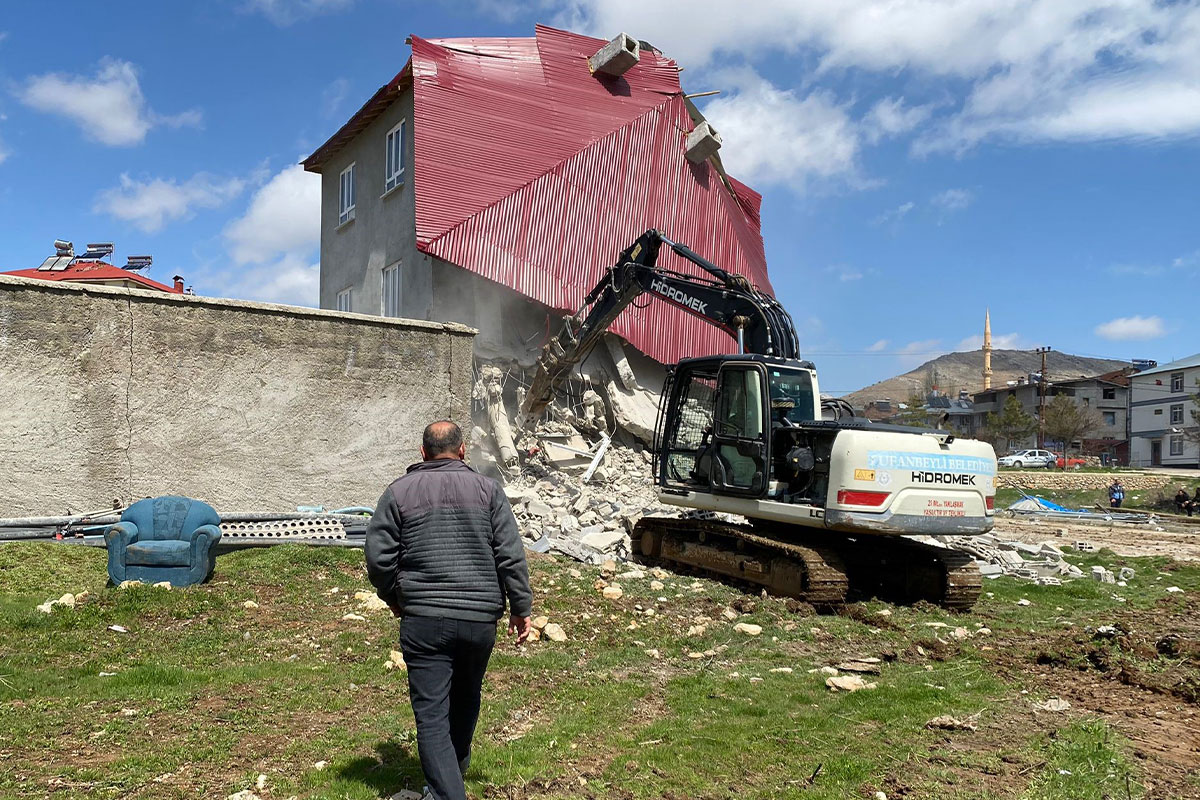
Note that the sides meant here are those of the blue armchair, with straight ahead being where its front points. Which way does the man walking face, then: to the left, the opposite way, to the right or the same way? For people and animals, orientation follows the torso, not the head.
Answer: the opposite way

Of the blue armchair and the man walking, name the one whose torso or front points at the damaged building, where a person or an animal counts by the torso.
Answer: the man walking

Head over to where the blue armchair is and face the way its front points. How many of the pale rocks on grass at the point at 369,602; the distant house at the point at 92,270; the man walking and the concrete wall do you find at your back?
2

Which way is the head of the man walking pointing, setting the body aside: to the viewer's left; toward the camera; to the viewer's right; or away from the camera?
away from the camera

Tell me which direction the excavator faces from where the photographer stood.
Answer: facing away from the viewer and to the left of the viewer

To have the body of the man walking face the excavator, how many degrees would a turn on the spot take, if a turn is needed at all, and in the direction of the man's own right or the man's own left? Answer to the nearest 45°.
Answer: approximately 45° to the man's own right

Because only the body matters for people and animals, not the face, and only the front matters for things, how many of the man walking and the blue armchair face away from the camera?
1

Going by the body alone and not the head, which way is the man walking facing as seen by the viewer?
away from the camera

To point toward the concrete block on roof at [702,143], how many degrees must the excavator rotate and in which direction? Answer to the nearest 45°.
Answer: approximately 45° to its right

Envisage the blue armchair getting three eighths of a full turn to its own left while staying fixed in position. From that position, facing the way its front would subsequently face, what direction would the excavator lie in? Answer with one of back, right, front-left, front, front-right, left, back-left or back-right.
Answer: front-right

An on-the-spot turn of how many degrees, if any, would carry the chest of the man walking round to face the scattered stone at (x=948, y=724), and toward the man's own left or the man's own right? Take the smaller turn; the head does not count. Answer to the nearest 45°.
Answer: approximately 90° to the man's own right

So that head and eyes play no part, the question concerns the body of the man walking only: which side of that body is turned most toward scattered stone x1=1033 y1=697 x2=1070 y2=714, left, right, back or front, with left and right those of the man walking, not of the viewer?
right

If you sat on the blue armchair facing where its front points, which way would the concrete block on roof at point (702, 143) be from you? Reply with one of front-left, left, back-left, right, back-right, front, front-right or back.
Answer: back-left

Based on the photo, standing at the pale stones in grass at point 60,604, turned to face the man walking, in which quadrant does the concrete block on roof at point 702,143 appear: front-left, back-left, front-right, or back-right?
back-left
